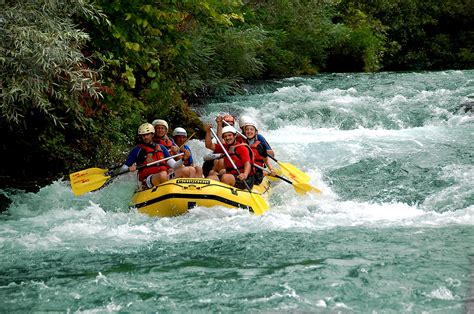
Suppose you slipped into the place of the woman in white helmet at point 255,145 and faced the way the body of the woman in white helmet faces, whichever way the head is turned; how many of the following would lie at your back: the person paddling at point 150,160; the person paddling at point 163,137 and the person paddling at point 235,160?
0

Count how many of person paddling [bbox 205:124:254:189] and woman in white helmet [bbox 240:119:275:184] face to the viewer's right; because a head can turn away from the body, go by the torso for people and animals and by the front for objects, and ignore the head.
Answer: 0

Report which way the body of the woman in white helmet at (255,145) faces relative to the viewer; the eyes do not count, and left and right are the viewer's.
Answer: facing the viewer and to the left of the viewer

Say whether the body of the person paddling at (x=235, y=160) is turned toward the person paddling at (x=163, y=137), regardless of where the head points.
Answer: no

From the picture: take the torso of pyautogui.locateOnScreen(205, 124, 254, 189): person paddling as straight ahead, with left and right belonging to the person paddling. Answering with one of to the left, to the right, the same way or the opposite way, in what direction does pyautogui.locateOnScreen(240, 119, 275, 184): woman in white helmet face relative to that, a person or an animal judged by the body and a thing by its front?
the same way

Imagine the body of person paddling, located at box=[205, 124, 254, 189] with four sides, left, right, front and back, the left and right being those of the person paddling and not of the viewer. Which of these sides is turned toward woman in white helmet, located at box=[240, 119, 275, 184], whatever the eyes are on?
back

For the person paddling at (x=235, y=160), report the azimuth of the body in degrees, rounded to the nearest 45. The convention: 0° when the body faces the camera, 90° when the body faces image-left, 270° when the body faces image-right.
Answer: approximately 45°

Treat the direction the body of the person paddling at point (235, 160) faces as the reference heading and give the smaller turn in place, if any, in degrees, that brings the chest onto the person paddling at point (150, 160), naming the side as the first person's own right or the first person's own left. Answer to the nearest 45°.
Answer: approximately 45° to the first person's own right

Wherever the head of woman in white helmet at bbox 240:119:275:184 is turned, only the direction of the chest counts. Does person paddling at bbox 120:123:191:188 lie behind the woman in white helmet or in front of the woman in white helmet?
in front

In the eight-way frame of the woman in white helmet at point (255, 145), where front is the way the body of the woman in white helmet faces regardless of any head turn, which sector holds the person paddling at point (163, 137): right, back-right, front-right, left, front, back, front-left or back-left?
front-right

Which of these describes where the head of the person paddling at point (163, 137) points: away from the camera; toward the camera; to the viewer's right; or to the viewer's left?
toward the camera

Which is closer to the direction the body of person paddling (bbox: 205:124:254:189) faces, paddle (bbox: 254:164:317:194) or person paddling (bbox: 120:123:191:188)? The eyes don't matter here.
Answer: the person paddling
